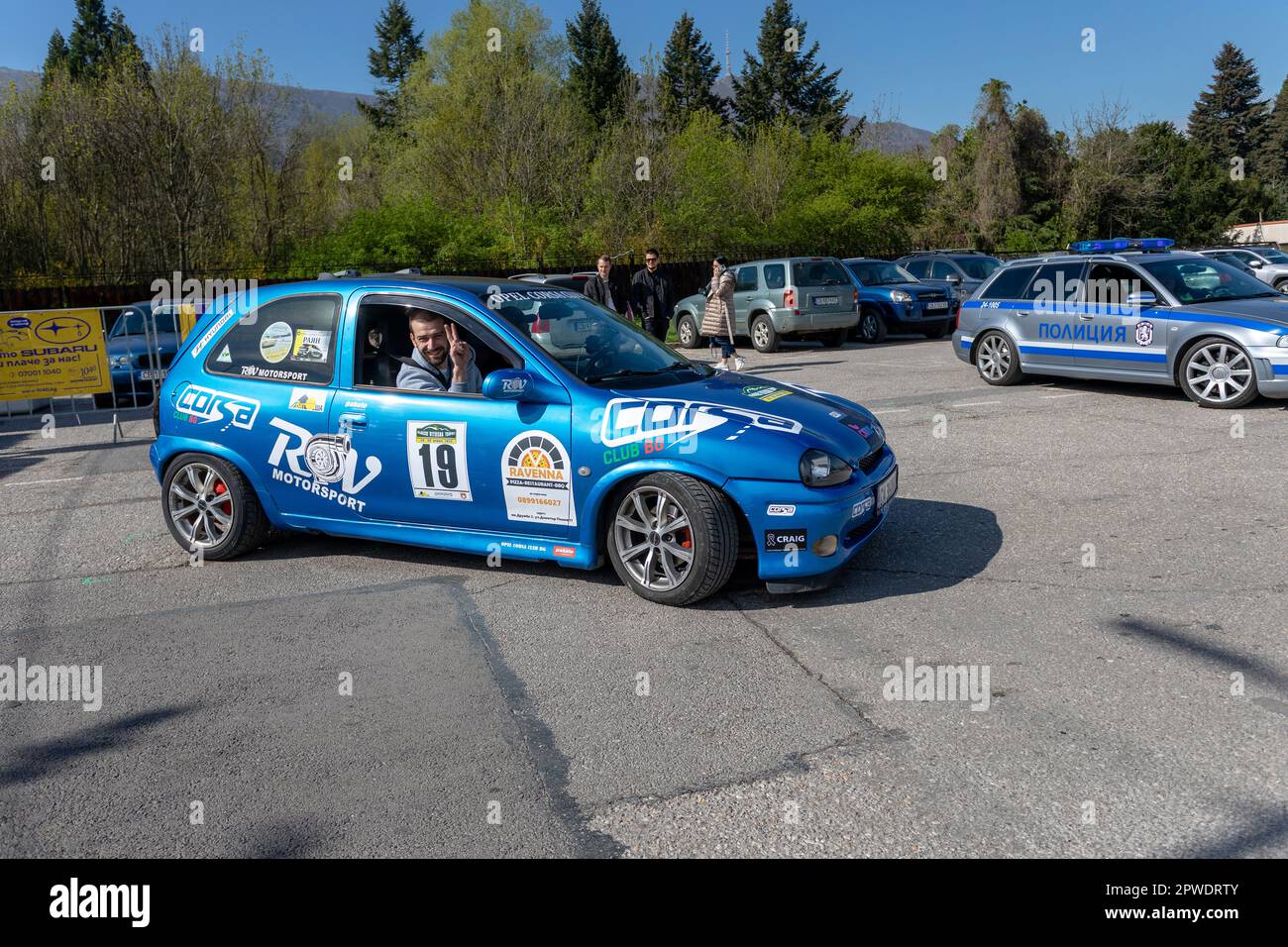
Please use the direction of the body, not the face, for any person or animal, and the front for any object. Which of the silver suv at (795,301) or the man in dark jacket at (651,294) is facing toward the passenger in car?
the man in dark jacket

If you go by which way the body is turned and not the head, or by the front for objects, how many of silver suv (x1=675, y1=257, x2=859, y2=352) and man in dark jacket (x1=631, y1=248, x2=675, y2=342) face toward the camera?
1

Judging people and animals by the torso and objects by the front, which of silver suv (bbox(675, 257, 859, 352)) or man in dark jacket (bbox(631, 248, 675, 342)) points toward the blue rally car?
the man in dark jacket

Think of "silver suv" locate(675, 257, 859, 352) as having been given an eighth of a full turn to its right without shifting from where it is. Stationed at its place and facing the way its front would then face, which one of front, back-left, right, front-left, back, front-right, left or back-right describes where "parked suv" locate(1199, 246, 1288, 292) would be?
front-right

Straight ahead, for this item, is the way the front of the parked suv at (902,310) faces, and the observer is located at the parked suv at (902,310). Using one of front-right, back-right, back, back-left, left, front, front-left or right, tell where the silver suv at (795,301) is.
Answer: right

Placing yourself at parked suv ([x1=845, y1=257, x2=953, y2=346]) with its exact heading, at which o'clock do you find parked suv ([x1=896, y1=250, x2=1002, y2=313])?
parked suv ([x1=896, y1=250, x2=1002, y2=313]) is roughly at 8 o'clock from parked suv ([x1=845, y1=257, x2=953, y2=346]).

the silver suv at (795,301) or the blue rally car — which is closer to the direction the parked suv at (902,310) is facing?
the blue rally car

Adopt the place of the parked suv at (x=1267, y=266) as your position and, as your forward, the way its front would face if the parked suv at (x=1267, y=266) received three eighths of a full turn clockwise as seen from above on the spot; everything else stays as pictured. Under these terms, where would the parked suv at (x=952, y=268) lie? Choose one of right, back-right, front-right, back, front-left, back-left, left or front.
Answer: front-left

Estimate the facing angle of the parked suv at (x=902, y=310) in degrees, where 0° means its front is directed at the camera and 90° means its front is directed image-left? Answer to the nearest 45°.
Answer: approximately 315°

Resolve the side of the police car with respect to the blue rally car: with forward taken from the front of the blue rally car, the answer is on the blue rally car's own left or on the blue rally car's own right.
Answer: on the blue rally car's own left

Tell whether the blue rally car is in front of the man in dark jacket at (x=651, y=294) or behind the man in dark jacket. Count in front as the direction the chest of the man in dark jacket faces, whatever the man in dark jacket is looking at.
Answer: in front

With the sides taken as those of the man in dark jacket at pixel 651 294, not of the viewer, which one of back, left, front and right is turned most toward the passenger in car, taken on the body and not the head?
front

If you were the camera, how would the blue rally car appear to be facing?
facing the viewer and to the right of the viewer
